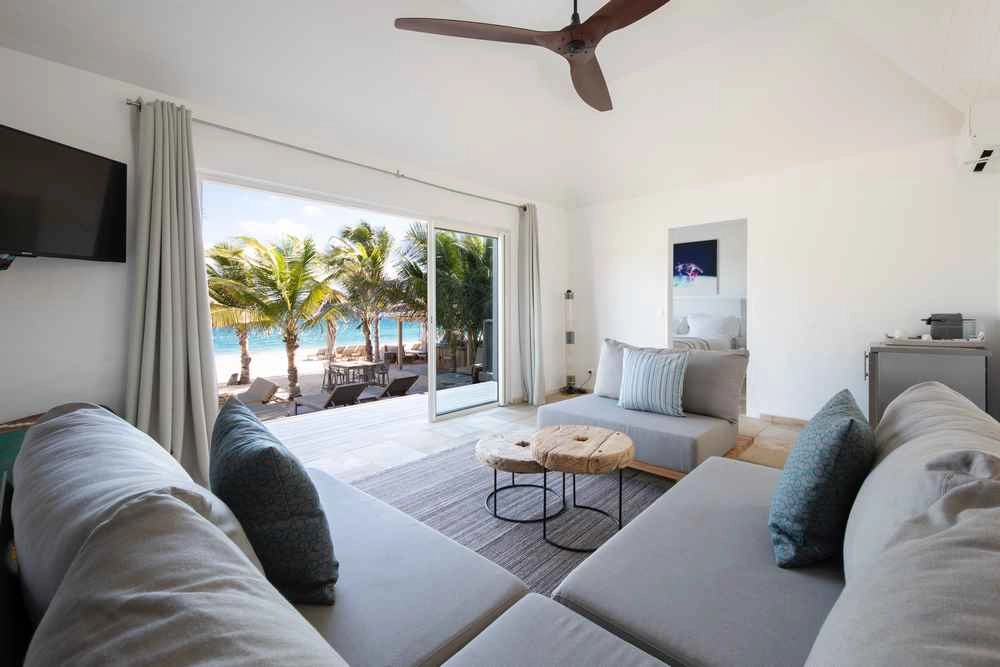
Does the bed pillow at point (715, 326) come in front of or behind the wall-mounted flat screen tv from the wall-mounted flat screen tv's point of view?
in front

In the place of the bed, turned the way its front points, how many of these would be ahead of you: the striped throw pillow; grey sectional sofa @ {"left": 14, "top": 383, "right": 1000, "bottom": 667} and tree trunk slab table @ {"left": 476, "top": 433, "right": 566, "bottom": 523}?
3

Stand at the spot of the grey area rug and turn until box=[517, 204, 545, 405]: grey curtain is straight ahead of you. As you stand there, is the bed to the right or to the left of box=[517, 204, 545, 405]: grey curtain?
right

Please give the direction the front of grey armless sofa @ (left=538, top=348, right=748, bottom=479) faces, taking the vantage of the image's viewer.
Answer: facing the viewer and to the left of the viewer

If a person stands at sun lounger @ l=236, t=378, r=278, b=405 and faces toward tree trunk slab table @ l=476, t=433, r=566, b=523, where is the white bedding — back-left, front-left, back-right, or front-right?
front-left

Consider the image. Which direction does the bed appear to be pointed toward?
toward the camera

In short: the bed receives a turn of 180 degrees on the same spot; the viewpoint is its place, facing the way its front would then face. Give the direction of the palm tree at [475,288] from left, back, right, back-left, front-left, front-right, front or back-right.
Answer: back-left

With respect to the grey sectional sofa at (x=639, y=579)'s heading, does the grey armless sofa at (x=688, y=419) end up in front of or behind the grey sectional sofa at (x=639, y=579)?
in front

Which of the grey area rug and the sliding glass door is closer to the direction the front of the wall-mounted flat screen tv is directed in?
the grey area rug

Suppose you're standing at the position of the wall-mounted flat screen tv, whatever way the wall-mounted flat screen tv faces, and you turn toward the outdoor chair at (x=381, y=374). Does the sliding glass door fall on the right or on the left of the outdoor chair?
right

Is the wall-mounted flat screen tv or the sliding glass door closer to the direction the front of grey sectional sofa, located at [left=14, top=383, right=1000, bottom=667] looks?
the sliding glass door

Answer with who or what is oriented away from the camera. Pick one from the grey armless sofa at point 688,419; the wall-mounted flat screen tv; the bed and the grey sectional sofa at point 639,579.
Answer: the grey sectional sofa at point 639,579

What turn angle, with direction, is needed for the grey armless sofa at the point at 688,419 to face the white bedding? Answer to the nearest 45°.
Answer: approximately 135° to its right

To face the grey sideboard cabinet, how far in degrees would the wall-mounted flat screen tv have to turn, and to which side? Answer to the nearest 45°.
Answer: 0° — it already faces it

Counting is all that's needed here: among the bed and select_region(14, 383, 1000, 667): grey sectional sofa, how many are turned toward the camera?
1

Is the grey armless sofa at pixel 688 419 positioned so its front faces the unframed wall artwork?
no

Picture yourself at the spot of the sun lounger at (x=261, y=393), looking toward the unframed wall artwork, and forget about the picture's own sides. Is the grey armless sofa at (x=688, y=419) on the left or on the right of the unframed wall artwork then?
right

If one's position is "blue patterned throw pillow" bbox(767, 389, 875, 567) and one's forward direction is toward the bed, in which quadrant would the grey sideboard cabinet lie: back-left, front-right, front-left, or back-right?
front-right

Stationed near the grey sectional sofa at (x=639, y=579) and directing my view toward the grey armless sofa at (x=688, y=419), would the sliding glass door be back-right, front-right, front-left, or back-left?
front-left

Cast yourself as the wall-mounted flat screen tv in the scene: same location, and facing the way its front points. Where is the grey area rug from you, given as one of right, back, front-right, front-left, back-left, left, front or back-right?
front
